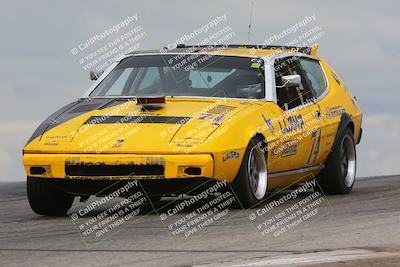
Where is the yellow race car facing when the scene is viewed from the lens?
facing the viewer and to the left of the viewer
